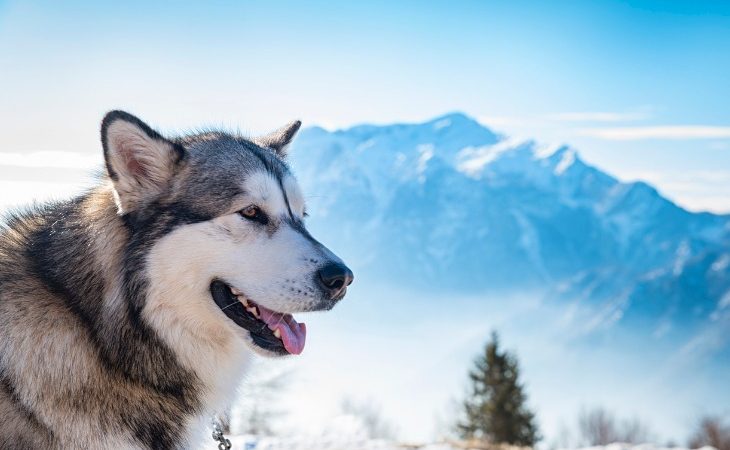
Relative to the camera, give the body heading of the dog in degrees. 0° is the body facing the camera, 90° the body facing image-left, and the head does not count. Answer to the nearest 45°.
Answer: approximately 270°
